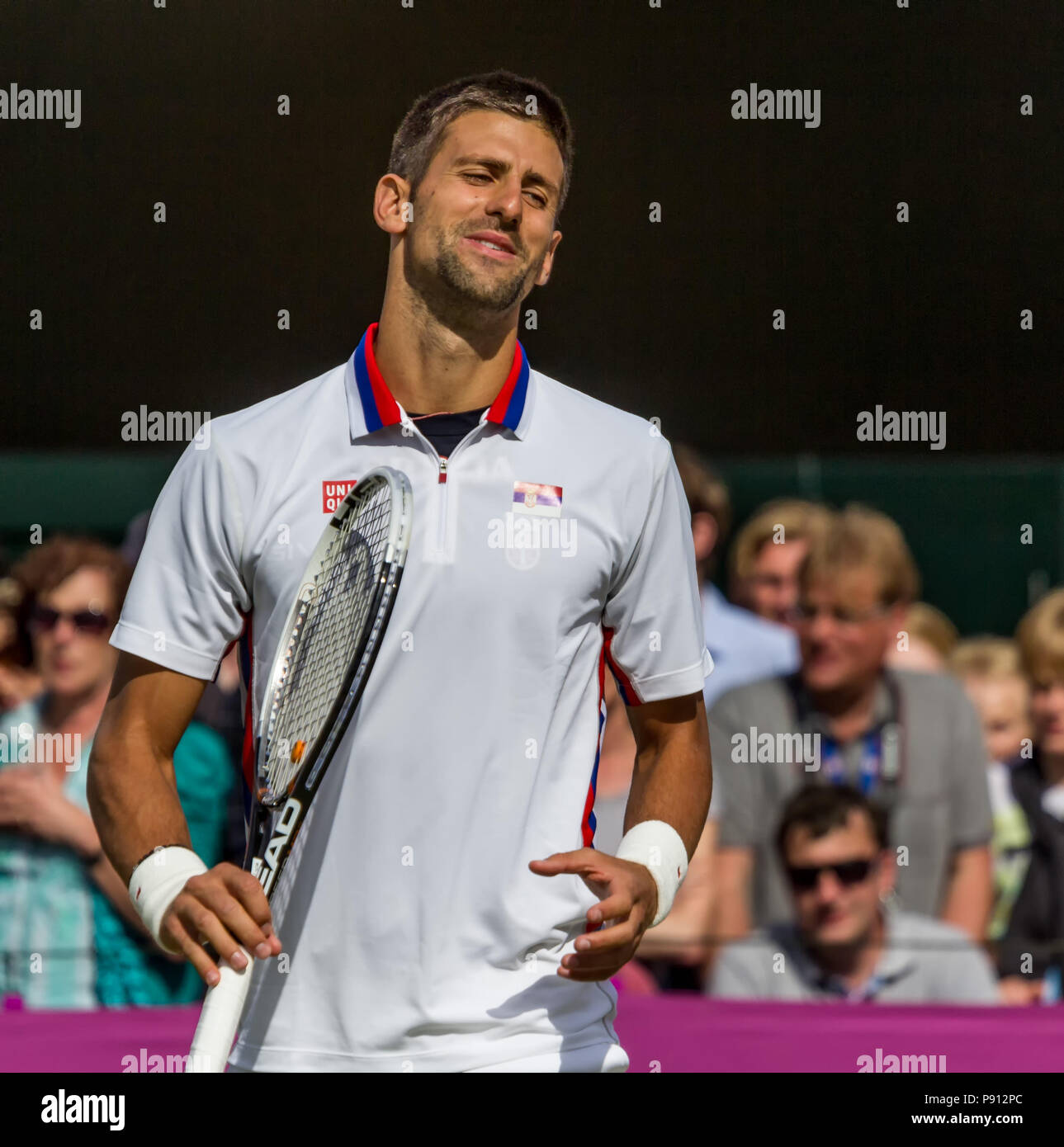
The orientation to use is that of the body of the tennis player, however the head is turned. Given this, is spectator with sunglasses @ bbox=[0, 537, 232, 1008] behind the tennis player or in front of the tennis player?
behind

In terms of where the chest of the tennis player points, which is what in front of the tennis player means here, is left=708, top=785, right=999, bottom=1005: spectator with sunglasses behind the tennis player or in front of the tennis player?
behind

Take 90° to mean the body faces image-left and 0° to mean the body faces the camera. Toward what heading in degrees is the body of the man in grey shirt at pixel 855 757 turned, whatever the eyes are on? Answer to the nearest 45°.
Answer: approximately 0°

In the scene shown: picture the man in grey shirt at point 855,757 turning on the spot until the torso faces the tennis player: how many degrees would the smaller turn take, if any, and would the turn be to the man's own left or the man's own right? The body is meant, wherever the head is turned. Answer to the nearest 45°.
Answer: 0° — they already face them

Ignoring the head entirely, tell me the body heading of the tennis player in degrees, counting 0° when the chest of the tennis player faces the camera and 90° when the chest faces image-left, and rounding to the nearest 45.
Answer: approximately 0°

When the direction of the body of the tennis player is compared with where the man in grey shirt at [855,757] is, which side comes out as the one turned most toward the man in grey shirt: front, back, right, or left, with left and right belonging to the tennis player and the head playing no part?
back

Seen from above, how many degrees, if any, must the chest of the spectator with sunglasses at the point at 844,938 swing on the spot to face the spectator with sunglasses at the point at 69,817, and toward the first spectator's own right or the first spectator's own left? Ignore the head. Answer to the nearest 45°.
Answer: approximately 90° to the first spectator's own right

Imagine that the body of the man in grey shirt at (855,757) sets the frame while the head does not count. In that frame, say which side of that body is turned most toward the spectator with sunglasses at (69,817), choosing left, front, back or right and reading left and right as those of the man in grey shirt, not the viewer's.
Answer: right

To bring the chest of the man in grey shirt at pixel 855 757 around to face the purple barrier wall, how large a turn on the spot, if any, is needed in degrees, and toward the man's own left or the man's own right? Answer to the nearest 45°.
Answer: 0° — they already face it

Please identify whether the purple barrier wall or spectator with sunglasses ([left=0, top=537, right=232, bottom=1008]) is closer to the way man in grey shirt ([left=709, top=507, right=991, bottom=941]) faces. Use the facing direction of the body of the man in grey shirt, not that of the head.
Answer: the purple barrier wall
